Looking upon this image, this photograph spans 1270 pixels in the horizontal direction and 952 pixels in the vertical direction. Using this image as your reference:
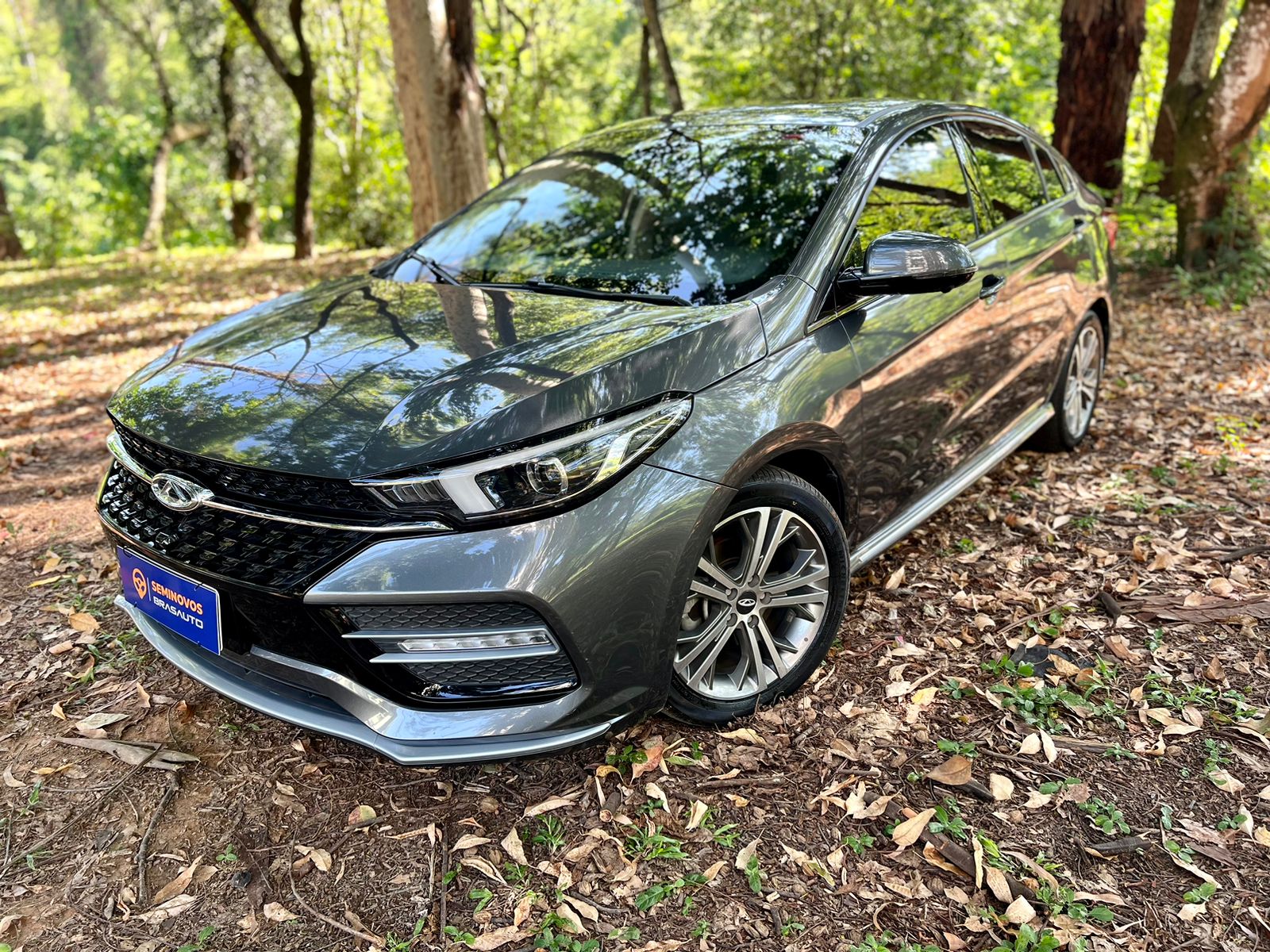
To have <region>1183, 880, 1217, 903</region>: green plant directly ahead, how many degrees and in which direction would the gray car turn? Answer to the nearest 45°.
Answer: approximately 90° to its left

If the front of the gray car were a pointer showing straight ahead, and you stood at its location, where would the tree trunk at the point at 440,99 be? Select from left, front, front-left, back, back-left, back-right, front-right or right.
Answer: back-right

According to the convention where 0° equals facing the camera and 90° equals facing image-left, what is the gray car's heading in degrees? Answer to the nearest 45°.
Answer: approximately 45°

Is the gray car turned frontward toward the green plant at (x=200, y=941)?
yes
